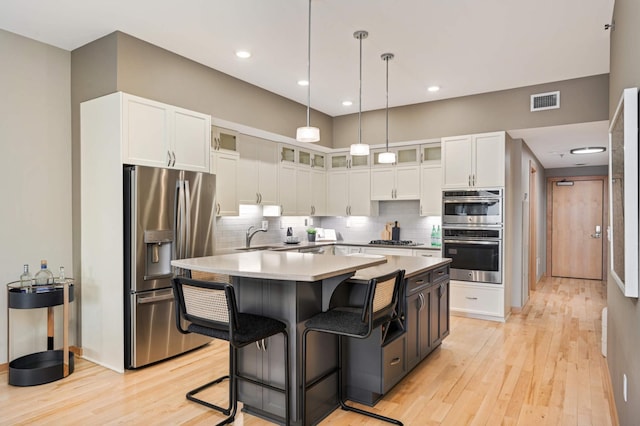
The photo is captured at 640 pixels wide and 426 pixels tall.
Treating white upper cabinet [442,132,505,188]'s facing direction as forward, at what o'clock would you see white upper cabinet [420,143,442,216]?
white upper cabinet [420,143,442,216] is roughly at 4 o'clock from white upper cabinet [442,132,505,188].

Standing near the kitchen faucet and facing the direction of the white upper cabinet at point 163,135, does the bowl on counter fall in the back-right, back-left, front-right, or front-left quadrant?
back-left

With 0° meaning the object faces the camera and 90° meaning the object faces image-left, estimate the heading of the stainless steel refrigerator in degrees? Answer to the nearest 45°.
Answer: approximately 315°

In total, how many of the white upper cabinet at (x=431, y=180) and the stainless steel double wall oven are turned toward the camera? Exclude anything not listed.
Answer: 2

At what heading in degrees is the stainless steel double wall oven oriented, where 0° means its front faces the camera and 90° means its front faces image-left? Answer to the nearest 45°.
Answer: approximately 0°

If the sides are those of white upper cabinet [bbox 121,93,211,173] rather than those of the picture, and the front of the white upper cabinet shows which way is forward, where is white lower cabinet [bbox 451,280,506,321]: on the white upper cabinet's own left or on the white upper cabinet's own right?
on the white upper cabinet's own left

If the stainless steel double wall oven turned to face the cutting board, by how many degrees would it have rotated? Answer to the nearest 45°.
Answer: approximately 135° to its right

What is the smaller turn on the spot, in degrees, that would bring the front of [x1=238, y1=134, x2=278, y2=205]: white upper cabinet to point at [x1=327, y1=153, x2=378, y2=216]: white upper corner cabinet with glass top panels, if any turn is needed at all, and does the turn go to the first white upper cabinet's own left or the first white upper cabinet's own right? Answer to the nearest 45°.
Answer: approximately 90° to the first white upper cabinet's own left

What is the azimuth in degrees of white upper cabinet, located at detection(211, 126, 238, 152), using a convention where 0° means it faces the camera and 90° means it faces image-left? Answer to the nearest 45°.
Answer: approximately 315°

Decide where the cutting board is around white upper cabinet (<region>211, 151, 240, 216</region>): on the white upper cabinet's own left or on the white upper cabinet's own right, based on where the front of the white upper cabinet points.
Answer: on the white upper cabinet's own left

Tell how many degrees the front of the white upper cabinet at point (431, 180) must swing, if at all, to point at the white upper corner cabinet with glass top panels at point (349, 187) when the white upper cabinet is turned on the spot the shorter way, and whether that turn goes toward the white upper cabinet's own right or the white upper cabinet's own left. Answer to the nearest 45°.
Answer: approximately 90° to the white upper cabinet's own right
